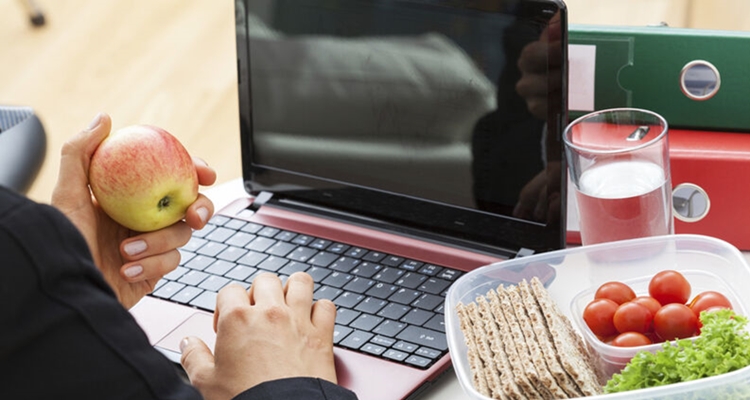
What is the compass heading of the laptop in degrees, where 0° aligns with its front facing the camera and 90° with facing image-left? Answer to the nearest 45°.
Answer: approximately 45°

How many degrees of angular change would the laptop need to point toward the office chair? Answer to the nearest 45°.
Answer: approximately 90° to its right
